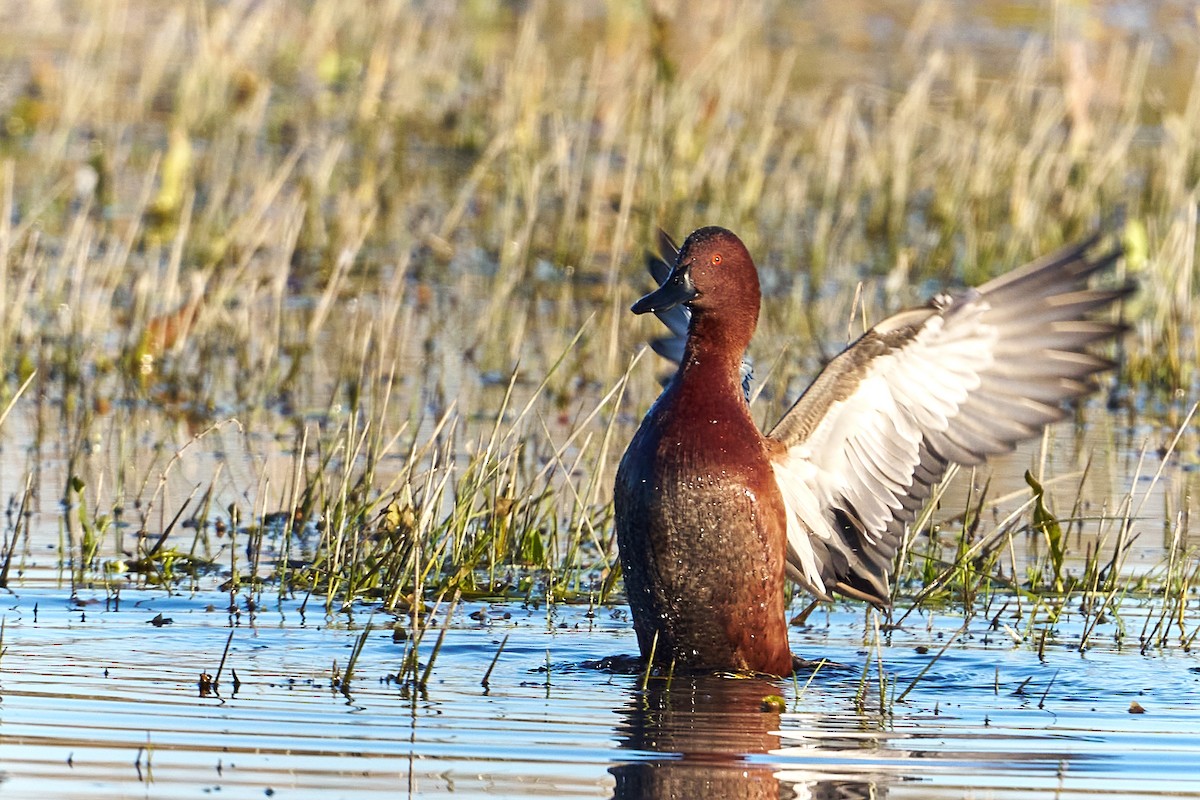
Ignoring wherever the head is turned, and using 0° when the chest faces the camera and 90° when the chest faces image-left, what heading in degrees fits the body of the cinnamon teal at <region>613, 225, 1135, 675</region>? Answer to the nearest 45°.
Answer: approximately 45°
